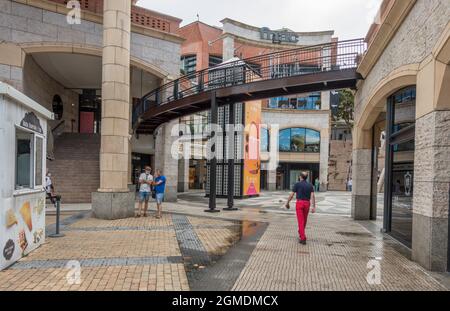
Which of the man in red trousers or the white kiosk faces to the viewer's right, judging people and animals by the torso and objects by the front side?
the white kiosk

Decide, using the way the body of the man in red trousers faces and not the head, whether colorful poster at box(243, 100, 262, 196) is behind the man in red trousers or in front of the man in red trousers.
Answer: in front

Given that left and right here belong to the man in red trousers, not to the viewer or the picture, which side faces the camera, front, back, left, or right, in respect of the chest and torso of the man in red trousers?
back

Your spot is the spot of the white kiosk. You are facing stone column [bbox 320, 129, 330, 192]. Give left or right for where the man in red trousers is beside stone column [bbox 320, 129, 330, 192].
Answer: right

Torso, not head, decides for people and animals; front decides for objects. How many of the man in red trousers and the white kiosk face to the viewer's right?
1

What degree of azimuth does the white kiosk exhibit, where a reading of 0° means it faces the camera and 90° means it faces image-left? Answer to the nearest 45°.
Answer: approximately 270°

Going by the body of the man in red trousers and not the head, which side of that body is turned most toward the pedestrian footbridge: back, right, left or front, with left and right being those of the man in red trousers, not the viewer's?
front

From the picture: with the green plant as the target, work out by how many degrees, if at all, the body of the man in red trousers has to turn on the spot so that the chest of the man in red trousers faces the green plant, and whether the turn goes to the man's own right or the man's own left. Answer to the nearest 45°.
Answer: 0° — they already face it

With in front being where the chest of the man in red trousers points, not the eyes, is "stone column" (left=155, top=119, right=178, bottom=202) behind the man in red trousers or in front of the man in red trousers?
in front
